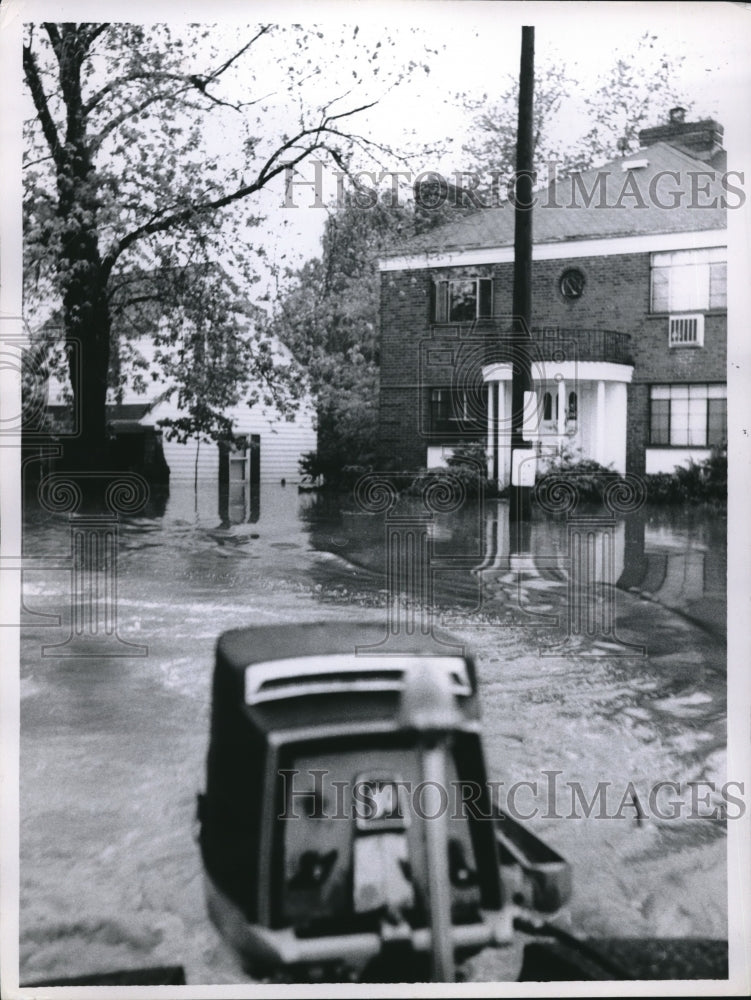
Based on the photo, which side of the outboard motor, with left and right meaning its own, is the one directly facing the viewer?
front

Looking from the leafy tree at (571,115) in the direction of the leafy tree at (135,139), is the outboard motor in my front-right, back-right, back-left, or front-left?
front-left

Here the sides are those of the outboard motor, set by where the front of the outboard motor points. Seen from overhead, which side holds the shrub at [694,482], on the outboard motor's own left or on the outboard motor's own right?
on the outboard motor's own left
